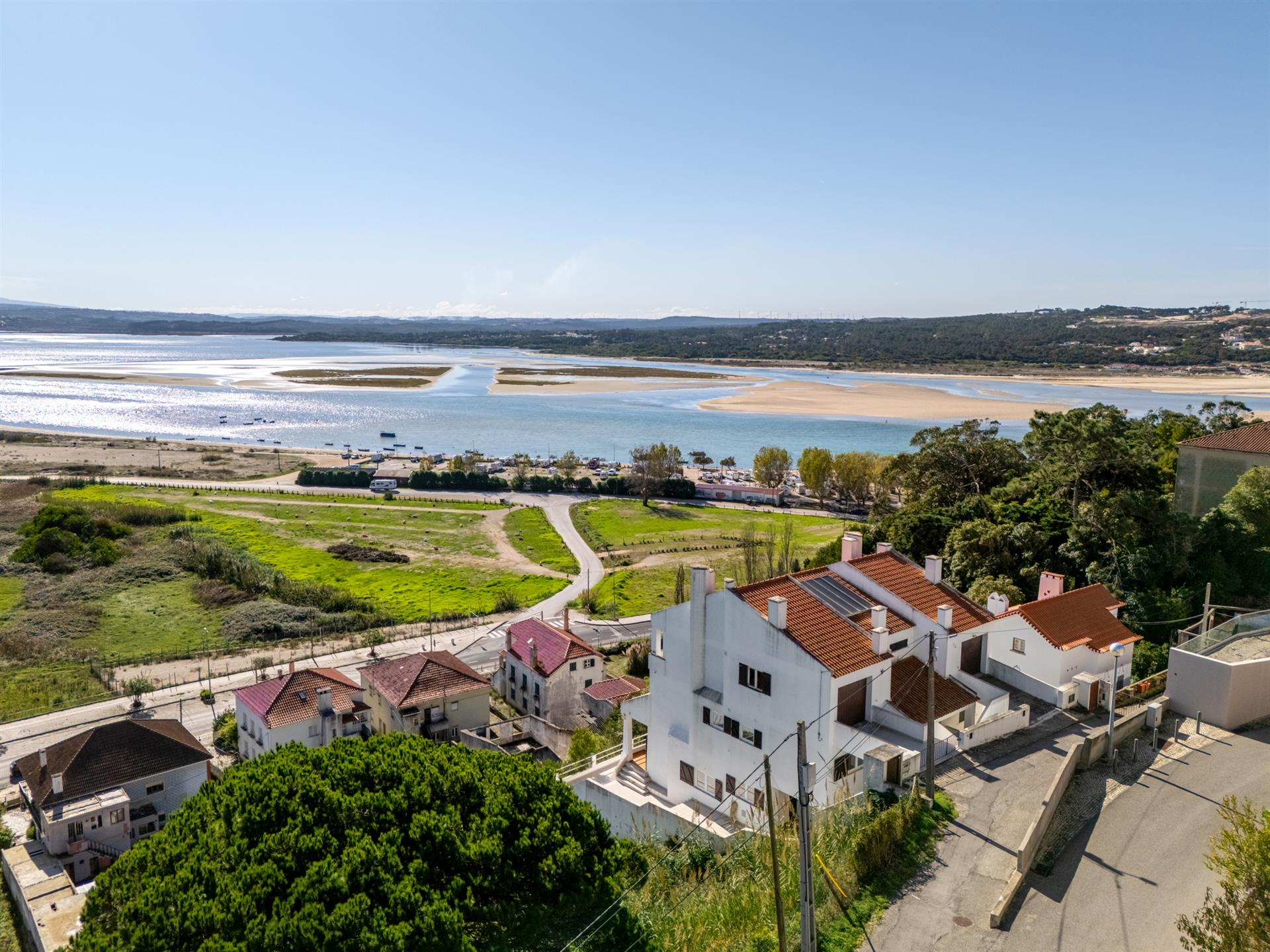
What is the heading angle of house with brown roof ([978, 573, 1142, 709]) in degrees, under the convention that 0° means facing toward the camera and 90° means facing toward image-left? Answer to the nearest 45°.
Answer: approximately 315°

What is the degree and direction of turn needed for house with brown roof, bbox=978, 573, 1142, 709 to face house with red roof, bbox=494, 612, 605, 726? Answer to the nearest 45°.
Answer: approximately 135° to its right

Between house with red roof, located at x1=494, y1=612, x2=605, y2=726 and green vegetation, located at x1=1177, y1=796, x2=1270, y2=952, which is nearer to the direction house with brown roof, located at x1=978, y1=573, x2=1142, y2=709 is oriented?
the green vegetation

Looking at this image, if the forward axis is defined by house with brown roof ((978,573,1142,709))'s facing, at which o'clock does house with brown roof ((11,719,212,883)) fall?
house with brown roof ((11,719,212,883)) is roughly at 4 o'clock from house with brown roof ((978,573,1142,709)).

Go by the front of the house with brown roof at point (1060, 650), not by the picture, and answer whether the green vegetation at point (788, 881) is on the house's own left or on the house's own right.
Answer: on the house's own right

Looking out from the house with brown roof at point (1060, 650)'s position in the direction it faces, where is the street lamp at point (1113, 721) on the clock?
The street lamp is roughly at 1 o'clock from the house with brown roof.

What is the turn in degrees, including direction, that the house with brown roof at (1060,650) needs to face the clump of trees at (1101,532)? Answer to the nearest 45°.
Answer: approximately 135° to its left

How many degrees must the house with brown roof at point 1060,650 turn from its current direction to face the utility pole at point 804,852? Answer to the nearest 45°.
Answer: approximately 45° to its right

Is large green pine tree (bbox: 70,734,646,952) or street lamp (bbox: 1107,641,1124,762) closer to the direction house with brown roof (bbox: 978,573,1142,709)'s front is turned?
the street lamp
